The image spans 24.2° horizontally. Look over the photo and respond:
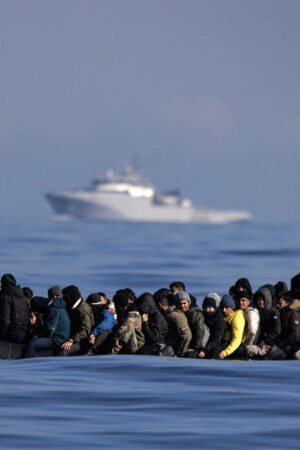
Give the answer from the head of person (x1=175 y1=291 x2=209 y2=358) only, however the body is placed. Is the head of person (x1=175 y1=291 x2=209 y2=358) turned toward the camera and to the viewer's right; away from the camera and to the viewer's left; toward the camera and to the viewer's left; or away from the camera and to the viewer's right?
toward the camera and to the viewer's left

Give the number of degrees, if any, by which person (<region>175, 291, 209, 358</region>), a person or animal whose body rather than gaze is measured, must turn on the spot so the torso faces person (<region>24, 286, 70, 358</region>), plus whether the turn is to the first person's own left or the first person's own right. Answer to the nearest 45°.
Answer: approximately 45° to the first person's own right

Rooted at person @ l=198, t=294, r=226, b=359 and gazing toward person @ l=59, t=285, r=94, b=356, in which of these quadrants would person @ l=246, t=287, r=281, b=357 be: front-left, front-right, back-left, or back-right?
back-right

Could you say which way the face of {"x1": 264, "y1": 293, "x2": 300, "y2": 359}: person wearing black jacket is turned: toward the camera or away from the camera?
toward the camera

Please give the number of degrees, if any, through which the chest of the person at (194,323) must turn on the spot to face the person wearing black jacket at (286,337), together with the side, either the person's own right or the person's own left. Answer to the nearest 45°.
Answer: approximately 135° to the person's own left

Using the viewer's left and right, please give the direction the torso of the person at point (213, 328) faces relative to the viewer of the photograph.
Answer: facing the viewer and to the left of the viewer

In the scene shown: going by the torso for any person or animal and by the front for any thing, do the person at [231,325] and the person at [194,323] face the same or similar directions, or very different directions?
same or similar directions
